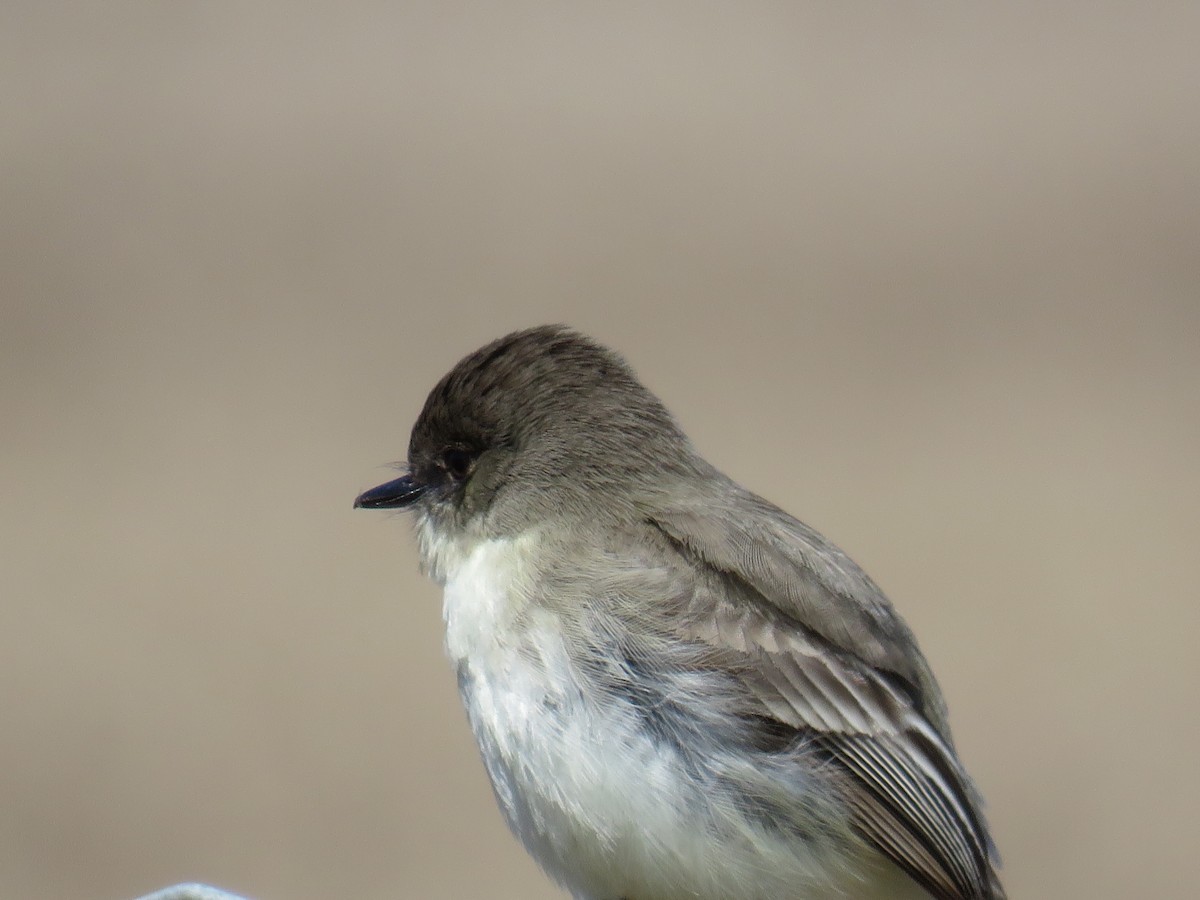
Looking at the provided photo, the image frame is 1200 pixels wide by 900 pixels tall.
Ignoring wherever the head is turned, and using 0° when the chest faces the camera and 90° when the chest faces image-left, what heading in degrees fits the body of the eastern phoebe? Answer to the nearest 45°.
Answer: approximately 90°
